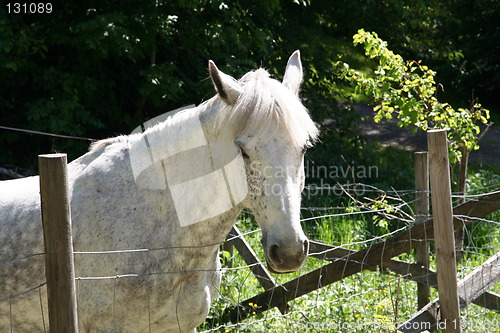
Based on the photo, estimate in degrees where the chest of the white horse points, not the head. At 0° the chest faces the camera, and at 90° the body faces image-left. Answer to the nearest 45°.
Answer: approximately 315°
